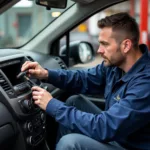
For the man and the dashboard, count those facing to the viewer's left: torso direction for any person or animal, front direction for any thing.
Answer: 1

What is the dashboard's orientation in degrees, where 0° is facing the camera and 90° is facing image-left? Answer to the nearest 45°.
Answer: approximately 315°

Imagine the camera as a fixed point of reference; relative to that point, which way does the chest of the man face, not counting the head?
to the viewer's left

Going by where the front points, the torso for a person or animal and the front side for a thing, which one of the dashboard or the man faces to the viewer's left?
the man

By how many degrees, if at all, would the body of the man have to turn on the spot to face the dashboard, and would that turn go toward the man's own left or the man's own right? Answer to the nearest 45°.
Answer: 0° — they already face it

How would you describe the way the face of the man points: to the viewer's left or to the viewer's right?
to the viewer's left
